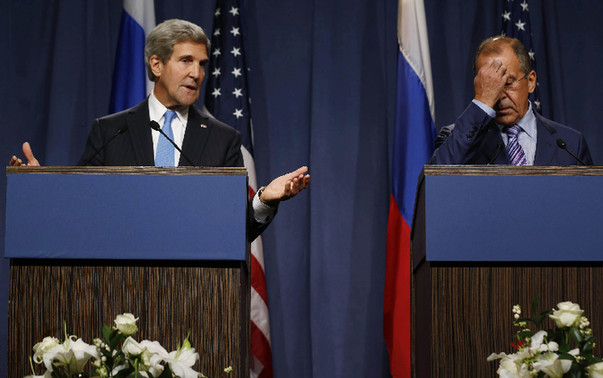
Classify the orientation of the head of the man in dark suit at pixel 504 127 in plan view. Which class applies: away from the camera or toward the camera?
toward the camera

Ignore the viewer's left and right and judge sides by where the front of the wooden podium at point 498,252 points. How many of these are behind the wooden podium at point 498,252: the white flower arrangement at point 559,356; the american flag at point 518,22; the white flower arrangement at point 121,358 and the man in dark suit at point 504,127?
2

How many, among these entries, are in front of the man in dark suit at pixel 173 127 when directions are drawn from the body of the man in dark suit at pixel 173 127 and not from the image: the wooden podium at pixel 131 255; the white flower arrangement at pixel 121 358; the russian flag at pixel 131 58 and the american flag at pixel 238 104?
2

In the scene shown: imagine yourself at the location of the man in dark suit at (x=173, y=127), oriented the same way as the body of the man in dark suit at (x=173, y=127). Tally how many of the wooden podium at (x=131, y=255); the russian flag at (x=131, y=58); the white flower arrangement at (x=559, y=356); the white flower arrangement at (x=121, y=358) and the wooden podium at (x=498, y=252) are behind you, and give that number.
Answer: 1

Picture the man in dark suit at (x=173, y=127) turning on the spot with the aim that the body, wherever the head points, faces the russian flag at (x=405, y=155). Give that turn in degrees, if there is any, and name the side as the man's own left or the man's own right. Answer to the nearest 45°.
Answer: approximately 135° to the man's own left

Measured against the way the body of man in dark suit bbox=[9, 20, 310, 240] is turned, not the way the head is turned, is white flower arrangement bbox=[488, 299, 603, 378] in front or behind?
in front

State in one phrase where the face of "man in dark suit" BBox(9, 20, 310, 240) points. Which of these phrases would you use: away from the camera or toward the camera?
toward the camera

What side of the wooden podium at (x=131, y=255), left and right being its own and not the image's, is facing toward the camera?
front

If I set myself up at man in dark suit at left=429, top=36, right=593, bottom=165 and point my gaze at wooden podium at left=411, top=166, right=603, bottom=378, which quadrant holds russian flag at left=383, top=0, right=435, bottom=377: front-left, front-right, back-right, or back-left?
back-right

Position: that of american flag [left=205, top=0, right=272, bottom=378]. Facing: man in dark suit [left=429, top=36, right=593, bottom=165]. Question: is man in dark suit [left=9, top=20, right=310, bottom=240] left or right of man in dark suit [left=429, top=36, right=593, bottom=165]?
right

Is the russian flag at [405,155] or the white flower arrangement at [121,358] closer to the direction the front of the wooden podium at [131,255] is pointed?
the white flower arrangement

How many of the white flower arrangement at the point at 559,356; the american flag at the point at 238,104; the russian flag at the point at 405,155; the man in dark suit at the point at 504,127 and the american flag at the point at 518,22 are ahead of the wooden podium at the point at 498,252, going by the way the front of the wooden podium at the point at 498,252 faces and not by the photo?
1

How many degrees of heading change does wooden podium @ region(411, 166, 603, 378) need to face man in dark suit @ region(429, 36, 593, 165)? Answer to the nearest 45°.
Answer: approximately 180°

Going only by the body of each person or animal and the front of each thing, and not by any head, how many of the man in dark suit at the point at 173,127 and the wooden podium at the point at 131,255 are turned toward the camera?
2

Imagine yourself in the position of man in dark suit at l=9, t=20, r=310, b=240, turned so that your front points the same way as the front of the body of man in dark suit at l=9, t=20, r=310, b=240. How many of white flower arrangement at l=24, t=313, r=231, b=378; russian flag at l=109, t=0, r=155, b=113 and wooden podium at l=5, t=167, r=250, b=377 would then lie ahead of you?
2

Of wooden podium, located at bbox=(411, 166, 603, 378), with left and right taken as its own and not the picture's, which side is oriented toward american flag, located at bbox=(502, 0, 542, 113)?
back

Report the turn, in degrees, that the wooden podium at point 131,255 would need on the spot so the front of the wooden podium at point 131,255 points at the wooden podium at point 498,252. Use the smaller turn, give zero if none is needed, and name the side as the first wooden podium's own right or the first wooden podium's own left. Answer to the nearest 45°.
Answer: approximately 90° to the first wooden podium's own left

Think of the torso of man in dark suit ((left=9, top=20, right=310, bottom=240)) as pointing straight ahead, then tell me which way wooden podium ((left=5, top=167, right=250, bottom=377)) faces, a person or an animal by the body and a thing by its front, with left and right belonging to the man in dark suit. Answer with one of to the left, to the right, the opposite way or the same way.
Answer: the same way

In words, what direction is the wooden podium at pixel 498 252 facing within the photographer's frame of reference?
facing the viewer

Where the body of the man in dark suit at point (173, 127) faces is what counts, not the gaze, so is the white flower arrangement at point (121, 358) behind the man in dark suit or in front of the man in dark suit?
in front

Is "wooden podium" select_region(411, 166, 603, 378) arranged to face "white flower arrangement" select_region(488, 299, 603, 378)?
yes
